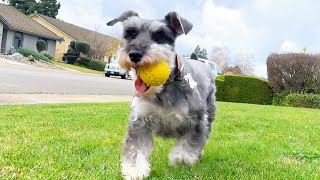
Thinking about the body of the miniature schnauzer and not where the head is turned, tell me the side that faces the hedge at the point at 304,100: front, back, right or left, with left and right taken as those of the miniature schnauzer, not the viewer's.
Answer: back

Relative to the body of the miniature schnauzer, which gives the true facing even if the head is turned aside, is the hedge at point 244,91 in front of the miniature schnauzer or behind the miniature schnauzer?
behind

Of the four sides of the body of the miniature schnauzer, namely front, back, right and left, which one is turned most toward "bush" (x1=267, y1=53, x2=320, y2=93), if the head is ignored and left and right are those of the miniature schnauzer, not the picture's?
back

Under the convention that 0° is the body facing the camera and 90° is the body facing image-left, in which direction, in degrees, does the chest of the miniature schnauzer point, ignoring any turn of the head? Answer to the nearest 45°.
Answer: approximately 45°
